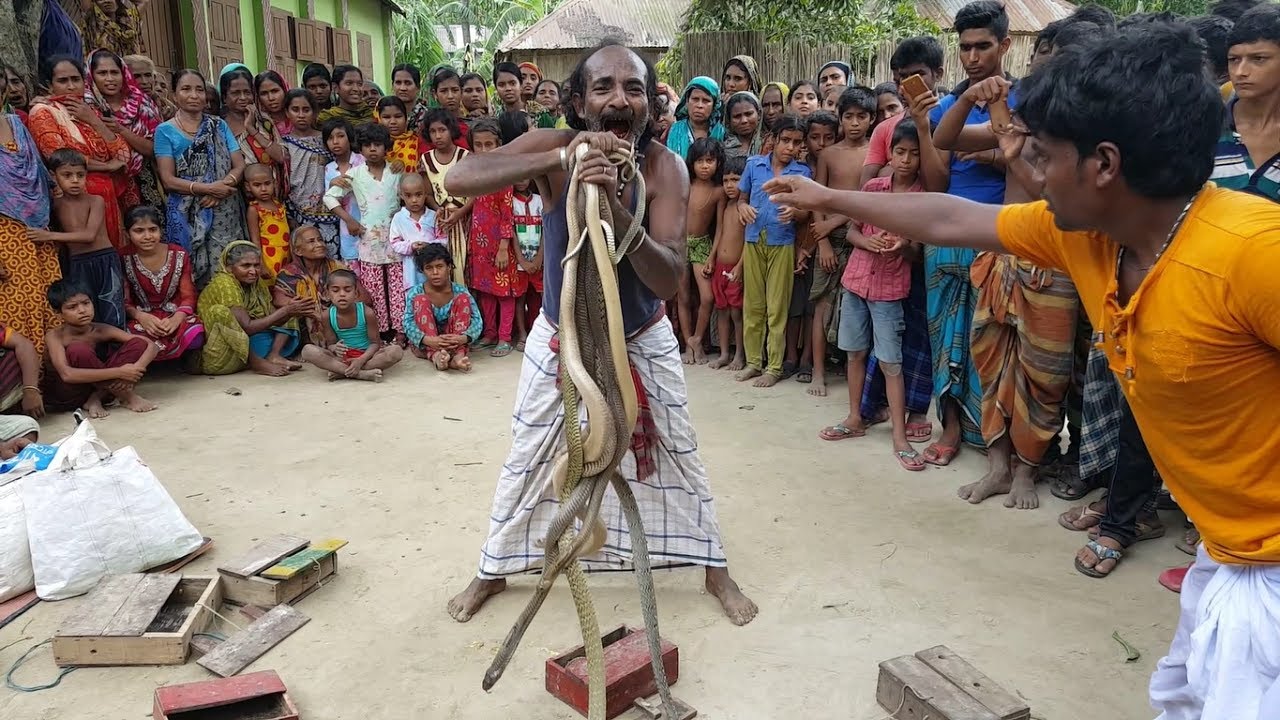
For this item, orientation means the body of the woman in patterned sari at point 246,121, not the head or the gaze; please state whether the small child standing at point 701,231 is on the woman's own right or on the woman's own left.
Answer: on the woman's own left

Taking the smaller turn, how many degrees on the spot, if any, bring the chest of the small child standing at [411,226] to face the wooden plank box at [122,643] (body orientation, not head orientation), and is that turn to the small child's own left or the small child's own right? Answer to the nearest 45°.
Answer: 0° — they already face it

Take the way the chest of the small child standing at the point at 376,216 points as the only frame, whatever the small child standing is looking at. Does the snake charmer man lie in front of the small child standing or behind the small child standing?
in front

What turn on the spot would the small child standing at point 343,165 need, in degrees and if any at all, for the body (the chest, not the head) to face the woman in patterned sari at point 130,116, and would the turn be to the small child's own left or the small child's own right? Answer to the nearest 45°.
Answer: approximately 90° to the small child's own right

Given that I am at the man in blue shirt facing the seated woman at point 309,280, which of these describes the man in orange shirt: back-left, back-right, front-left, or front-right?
back-left

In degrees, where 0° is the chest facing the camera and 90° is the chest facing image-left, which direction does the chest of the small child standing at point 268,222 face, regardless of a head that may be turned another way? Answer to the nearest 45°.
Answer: approximately 315°

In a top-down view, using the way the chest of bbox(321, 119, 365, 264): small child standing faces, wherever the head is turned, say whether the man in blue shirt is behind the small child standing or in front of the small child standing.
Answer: in front
